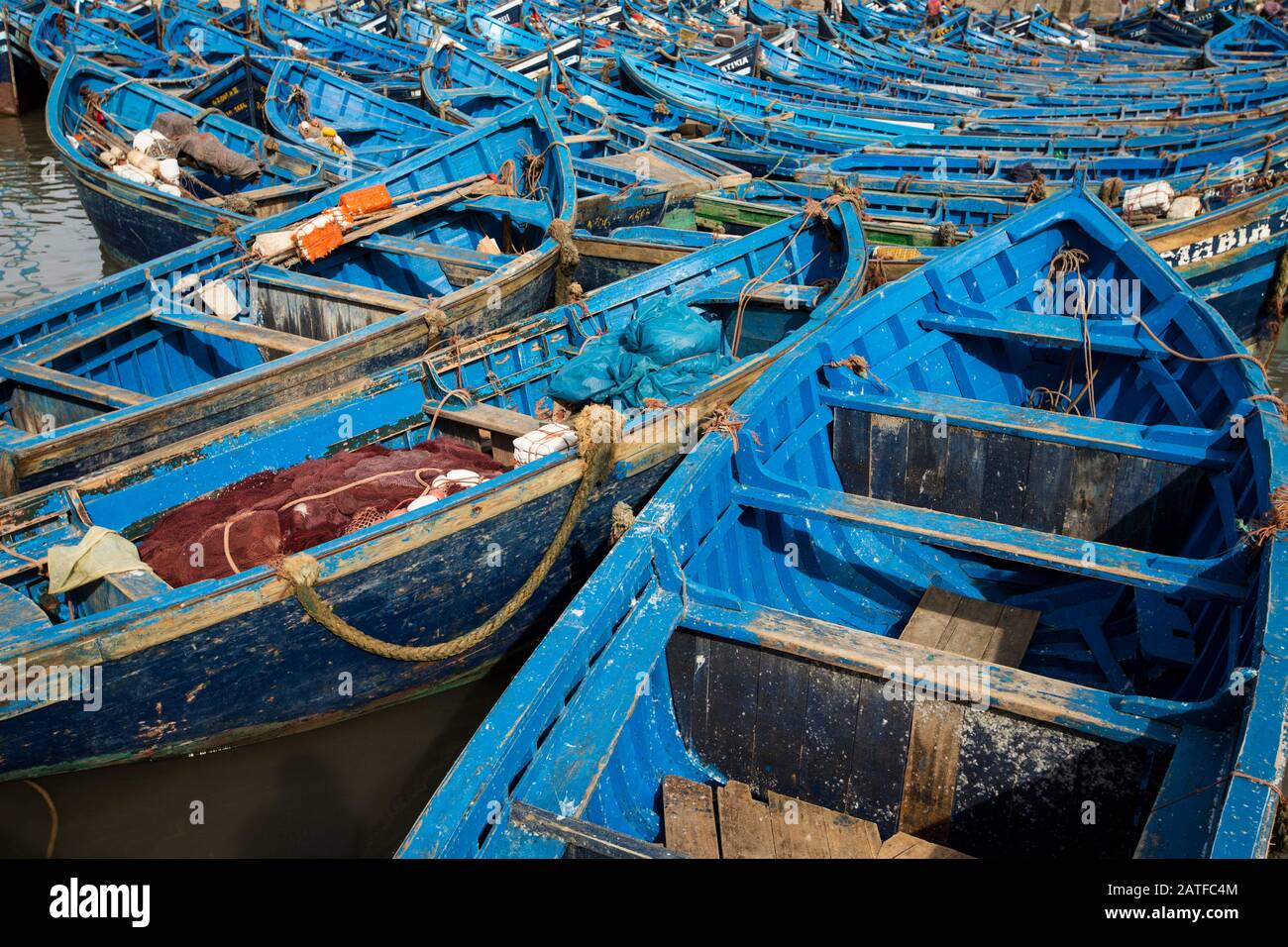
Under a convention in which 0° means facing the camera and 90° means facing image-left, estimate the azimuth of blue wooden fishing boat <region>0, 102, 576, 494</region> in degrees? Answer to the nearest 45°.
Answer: approximately 225°

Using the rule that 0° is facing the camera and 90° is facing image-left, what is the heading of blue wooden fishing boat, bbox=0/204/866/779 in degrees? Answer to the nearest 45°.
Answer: approximately 225°

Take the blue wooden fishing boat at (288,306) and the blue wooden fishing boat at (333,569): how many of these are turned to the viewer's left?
0

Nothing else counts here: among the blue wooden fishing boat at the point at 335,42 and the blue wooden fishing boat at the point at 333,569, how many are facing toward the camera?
0

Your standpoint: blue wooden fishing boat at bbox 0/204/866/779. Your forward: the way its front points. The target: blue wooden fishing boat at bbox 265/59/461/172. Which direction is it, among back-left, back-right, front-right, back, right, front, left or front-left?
front-left

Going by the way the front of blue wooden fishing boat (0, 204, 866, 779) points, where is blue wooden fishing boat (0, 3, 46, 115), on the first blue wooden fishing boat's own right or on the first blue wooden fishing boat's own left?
on the first blue wooden fishing boat's own left
